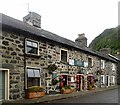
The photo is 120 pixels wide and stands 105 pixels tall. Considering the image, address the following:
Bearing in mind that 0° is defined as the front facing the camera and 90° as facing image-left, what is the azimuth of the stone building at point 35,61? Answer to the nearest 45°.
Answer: approximately 315°
